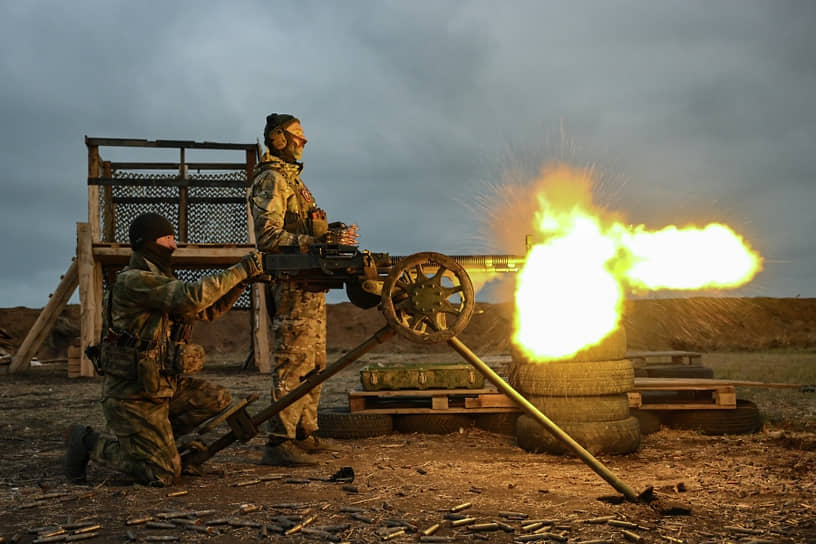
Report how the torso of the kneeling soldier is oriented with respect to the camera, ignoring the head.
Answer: to the viewer's right

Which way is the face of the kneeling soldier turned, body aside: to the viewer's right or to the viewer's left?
to the viewer's right

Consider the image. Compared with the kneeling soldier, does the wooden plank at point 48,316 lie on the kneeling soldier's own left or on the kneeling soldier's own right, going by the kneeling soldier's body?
on the kneeling soldier's own left

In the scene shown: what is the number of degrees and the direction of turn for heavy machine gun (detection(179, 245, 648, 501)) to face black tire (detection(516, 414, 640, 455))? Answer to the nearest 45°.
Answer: approximately 45° to its left

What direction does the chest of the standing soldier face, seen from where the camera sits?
to the viewer's right

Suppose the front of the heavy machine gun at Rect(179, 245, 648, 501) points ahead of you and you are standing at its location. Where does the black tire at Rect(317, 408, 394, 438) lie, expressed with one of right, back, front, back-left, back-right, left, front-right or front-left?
left

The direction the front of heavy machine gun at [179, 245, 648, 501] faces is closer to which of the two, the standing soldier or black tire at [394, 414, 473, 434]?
the black tire

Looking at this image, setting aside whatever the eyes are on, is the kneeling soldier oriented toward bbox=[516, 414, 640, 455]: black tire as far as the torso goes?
yes

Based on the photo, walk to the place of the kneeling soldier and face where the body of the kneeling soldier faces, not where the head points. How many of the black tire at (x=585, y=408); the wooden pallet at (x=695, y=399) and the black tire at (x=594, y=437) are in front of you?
3

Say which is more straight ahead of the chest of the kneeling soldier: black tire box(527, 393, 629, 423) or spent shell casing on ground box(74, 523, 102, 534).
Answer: the black tire

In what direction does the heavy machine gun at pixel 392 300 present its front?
to the viewer's right

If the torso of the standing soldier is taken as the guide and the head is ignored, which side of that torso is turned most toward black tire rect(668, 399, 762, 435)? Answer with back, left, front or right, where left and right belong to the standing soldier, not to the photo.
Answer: front

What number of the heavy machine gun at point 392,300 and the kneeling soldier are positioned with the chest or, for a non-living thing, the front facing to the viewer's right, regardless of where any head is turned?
2

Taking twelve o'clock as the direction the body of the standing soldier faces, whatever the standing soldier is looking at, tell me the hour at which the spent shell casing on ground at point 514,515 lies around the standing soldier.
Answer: The spent shell casing on ground is roughly at 2 o'clock from the standing soldier.
